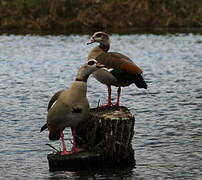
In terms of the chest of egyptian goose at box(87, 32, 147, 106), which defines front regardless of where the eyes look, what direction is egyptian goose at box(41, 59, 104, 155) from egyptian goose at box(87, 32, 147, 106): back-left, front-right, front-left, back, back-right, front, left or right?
front-left

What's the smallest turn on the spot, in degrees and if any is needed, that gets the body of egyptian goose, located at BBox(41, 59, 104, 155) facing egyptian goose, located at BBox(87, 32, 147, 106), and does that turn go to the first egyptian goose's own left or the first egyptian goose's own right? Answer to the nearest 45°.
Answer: approximately 90° to the first egyptian goose's own left

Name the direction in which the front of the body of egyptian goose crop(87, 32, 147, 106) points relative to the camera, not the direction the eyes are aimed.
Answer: to the viewer's left

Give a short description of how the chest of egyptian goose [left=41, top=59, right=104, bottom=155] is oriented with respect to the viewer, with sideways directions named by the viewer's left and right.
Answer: facing the viewer and to the right of the viewer

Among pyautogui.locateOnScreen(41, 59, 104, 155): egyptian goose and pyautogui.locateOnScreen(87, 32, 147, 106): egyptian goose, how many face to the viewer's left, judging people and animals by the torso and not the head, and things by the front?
1
